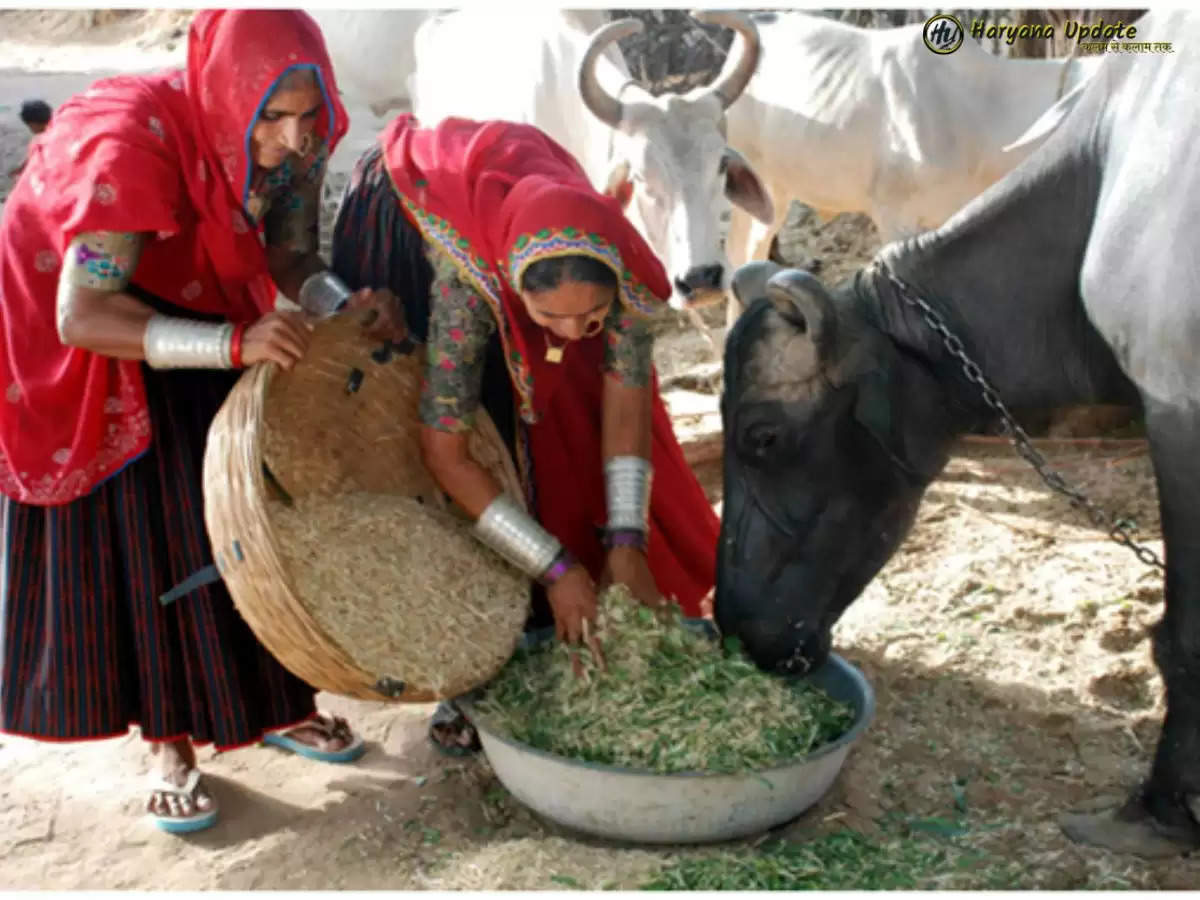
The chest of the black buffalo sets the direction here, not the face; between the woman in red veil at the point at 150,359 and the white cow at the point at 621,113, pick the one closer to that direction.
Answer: the woman in red veil

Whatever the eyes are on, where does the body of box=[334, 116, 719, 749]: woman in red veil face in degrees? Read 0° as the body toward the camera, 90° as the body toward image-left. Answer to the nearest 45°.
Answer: approximately 315°

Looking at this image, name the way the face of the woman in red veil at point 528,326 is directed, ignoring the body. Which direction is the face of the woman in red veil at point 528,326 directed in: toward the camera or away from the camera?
toward the camera

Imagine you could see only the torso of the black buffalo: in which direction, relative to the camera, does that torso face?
to the viewer's left

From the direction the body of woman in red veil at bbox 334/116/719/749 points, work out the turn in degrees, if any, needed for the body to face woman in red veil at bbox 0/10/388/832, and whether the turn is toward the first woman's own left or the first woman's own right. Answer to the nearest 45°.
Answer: approximately 135° to the first woman's own right

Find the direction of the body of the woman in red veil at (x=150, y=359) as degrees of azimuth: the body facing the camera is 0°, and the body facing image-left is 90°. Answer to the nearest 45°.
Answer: approximately 315°

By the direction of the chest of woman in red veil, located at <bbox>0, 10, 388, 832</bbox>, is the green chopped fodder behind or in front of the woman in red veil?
in front

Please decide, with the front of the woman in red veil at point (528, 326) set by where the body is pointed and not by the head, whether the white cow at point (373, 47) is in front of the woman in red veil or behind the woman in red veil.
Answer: behind

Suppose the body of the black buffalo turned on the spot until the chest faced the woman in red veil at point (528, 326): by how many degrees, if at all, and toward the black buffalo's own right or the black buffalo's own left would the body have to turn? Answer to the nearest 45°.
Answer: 0° — it already faces them

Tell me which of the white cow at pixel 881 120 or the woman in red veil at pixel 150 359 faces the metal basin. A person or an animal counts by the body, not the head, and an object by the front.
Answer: the woman in red veil

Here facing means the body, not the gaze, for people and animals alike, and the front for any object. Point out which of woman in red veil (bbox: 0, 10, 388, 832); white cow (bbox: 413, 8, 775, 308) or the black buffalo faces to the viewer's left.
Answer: the black buffalo
